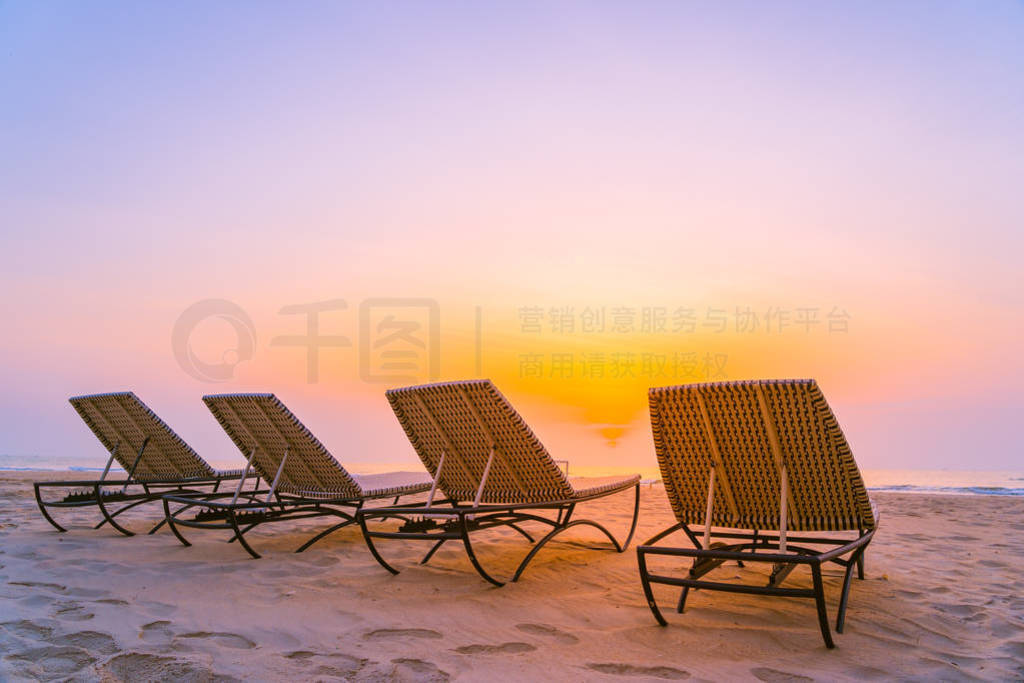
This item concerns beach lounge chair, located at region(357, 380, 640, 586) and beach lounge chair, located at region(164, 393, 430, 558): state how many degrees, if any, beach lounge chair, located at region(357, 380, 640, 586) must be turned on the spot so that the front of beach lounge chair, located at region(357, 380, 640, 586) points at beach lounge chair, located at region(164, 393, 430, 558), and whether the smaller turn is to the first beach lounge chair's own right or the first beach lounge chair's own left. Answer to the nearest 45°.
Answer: approximately 90° to the first beach lounge chair's own left

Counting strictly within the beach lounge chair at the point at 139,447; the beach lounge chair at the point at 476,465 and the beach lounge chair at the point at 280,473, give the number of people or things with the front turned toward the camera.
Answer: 0

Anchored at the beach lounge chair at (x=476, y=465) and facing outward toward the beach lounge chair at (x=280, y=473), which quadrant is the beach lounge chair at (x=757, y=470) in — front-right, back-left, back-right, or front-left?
back-left

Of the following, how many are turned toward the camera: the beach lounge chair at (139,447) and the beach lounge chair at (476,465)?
0

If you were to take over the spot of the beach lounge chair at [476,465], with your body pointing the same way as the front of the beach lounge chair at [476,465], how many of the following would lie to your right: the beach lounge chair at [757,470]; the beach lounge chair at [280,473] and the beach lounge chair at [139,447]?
1

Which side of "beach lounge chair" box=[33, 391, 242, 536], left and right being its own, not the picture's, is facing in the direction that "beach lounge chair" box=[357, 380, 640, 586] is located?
right

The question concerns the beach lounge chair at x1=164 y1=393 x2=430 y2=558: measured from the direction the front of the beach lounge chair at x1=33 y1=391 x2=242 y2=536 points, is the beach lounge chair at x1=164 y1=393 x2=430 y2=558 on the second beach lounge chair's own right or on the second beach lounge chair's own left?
on the second beach lounge chair's own right

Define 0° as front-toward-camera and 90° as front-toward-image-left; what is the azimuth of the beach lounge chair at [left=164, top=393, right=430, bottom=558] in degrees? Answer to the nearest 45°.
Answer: approximately 225°

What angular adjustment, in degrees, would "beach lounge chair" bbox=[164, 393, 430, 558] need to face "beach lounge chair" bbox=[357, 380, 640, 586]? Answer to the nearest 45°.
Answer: approximately 90° to its right

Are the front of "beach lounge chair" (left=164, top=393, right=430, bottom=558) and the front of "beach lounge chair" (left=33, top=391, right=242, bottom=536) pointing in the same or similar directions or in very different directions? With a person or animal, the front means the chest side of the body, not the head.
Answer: same or similar directions

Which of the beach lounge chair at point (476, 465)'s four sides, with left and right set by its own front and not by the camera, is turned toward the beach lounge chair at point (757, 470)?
right

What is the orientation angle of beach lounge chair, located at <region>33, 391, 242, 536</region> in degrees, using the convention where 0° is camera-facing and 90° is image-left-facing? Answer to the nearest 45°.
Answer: approximately 225°

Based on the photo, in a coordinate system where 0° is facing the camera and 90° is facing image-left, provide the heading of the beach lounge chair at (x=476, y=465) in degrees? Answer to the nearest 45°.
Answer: approximately 225°

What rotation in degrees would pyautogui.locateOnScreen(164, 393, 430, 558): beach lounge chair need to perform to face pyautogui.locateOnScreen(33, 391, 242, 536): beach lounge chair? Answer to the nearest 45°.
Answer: approximately 90° to its left
